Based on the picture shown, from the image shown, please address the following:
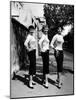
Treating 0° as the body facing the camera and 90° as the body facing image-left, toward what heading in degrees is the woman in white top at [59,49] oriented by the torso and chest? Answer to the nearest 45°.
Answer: approximately 315°

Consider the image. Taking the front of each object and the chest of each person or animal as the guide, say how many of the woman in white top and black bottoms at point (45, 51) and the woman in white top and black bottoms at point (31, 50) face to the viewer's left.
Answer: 0

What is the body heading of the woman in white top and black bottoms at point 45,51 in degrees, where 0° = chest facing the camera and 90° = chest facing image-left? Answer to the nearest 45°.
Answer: approximately 315°

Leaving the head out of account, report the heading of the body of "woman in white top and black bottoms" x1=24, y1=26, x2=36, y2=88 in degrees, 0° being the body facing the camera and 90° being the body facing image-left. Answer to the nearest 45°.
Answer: approximately 315°

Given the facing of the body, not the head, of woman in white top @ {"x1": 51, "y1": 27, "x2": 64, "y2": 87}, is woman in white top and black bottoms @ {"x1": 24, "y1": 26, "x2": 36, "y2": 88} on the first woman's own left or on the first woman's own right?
on the first woman's own right

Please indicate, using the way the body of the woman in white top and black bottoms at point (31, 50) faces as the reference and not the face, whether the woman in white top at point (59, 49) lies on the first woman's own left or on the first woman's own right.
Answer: on the first woman's own left
